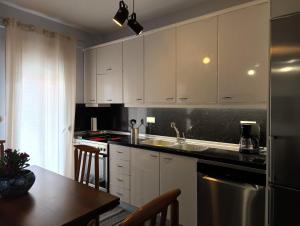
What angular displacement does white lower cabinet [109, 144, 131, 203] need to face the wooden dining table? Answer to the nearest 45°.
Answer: approximately 45° to its left

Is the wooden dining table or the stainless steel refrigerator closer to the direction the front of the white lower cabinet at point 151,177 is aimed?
the wooden dining table

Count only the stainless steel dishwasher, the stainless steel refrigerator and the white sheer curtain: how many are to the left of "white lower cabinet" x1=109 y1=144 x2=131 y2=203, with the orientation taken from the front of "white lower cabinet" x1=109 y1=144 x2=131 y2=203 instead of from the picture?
2

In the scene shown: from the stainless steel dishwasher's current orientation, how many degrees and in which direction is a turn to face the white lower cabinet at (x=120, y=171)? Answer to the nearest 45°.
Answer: approximately 45° to its right

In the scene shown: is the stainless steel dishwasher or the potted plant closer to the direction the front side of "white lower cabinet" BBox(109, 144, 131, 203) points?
the potted plant

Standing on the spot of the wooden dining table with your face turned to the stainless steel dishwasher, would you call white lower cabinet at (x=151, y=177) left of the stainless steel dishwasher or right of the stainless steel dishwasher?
left

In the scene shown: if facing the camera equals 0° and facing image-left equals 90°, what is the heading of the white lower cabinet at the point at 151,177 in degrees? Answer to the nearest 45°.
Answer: approximately 45°

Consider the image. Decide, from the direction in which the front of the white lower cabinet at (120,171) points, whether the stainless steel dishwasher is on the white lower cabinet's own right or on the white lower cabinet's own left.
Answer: on the white lower cabinet's own left

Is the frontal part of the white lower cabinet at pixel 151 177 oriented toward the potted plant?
yes

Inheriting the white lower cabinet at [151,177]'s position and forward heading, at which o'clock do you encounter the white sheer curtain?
The white sheer curtain is roughly at 2 o'clock from the white lower cabinet.

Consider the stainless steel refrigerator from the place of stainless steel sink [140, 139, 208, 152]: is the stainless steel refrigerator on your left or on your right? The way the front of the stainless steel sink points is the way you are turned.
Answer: on your left

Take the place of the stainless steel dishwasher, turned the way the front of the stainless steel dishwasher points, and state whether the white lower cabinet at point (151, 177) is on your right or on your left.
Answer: on your right
